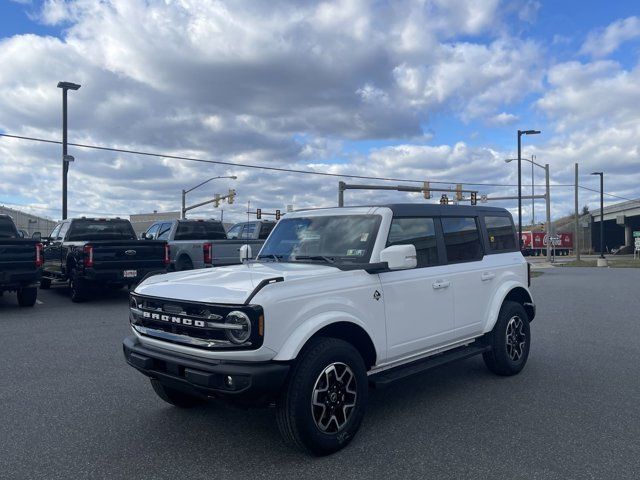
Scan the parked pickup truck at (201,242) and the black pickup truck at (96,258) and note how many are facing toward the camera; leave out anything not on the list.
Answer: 0

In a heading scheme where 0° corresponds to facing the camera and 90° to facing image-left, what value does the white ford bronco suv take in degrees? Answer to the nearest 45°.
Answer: approximately 45°

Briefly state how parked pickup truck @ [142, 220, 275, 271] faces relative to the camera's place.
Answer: facing away from the viewer and to the left of the viewer

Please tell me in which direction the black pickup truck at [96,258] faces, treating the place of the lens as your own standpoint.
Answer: facing away from the viewer and to the left of the viewer

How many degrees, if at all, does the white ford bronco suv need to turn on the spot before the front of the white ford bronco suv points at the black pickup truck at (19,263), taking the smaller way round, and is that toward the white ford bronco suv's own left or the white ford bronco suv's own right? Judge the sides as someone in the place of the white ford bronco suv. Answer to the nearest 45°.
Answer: approximately 90° to the white ford bronco suv's own right

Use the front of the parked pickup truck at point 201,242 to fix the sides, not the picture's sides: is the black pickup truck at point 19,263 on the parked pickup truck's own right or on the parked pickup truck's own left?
on the parked pickup truck's own left
